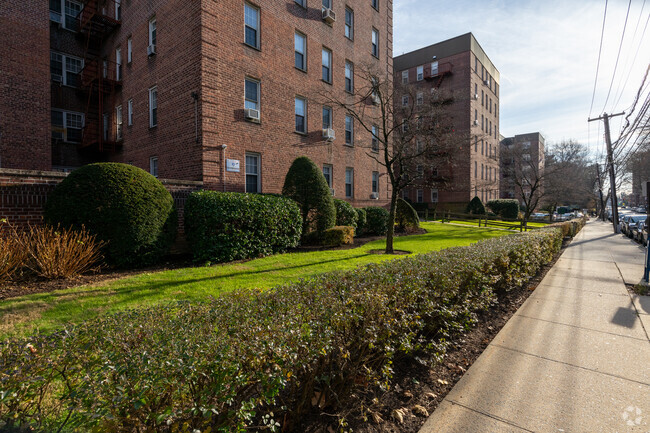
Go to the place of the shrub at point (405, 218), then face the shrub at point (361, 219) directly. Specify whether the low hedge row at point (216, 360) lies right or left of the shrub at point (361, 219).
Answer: left

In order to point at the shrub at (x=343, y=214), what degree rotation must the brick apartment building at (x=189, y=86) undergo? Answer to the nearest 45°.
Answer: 0° — it already faces it

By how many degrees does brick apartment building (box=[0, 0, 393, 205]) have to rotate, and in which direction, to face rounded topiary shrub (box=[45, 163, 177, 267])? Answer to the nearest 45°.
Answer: approximately 45° to its right

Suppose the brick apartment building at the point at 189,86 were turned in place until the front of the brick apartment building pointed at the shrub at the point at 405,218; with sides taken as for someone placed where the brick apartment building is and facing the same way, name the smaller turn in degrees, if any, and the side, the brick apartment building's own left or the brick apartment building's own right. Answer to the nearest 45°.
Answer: approximately 45° to the brick apartment building's own left

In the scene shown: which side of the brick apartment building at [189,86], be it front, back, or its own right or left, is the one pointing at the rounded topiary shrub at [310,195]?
front

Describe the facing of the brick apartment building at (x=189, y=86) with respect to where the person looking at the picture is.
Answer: facing the viewer and to the right of the viewer

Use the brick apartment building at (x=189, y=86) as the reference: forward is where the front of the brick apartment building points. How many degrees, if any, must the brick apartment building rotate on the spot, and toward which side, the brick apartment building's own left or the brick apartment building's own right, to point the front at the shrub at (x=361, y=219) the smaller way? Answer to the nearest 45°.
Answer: approximately 45° to the brick apartment building's own left

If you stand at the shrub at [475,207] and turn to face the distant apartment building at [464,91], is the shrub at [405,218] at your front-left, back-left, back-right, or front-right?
back-left

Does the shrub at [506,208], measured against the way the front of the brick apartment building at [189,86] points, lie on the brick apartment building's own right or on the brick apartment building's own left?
on the brick apartment building's own left
